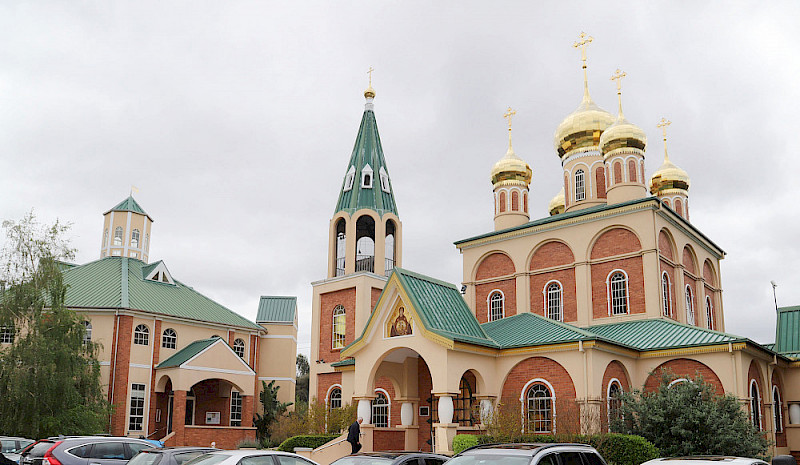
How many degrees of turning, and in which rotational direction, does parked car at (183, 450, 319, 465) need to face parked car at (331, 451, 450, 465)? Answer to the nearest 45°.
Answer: approximately 45° to its right

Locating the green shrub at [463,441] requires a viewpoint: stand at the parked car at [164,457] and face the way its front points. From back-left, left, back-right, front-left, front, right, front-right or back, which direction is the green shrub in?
front

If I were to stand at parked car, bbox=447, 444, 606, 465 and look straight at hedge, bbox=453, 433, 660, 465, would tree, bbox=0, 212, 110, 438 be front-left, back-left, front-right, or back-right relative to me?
front-left

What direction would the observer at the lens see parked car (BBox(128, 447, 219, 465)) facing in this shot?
facing away from the viewer and to the right of the viewer

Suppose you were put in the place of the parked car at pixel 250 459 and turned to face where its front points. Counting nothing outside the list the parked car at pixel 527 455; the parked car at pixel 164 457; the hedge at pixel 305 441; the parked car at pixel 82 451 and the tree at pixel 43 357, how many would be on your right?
1

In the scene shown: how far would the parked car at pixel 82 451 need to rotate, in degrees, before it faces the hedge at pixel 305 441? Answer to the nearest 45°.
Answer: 0° — it already faces it

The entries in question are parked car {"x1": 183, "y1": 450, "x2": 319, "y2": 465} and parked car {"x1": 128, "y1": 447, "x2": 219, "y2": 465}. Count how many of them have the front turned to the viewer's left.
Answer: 0

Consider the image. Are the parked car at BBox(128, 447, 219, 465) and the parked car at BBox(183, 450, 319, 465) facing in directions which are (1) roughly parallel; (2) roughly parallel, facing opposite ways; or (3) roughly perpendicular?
roughly parallel

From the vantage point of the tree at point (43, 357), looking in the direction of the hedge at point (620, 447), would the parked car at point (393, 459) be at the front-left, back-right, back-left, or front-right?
front-right

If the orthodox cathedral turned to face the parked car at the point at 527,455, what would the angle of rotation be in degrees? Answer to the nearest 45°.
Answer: approximately 45° to its left

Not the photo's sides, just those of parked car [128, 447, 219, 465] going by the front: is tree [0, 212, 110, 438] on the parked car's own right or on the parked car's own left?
on the parked car's own left

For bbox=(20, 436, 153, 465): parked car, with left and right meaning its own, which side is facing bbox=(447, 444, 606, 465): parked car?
right

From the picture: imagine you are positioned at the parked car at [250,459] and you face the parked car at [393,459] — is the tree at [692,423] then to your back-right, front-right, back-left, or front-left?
front-left

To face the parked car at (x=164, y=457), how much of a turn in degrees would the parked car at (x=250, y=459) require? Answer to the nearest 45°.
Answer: approximately 90° to its left

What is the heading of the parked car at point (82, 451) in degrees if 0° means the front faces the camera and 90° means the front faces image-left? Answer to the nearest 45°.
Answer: approximately 225°

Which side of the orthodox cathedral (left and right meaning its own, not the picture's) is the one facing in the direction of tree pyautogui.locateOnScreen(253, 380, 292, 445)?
right

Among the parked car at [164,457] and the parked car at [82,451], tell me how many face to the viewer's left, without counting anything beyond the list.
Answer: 0
